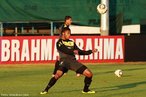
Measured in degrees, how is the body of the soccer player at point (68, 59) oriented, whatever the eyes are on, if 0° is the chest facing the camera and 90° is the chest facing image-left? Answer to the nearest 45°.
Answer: approximately 315°
